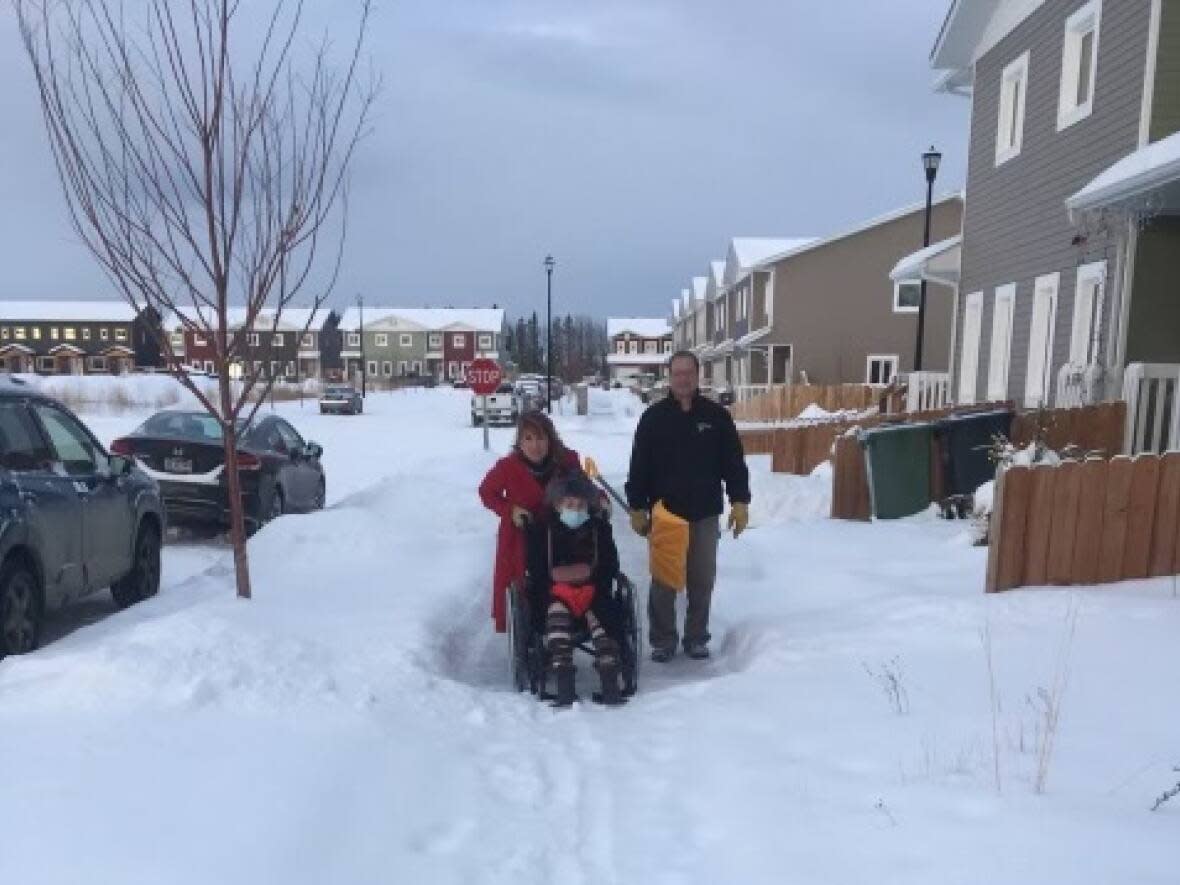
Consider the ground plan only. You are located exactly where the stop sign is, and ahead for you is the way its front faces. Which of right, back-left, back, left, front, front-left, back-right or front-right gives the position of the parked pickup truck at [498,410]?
back

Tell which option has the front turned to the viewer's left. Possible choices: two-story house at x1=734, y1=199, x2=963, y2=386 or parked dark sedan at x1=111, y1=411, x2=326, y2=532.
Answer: the two-story house

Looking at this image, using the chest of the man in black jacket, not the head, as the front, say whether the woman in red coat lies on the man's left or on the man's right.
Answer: on the man's right

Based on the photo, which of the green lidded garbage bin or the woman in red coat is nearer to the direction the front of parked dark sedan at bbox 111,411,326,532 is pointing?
the green lidded garbage bin

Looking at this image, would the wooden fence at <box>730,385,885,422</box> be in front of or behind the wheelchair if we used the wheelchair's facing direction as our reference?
behind

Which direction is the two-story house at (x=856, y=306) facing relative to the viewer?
to the viewer's left

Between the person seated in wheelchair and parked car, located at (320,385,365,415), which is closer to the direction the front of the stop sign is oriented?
the person seated in wheelchair

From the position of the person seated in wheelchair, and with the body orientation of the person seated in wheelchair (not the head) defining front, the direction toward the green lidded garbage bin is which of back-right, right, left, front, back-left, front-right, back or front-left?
back-left

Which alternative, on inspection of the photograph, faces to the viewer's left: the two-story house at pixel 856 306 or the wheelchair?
the two-story house

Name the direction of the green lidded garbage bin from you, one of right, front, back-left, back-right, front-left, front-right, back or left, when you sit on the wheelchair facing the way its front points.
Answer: back-left

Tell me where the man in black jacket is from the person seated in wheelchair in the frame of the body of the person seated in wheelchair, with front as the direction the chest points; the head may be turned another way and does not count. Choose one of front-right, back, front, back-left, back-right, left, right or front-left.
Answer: back-left

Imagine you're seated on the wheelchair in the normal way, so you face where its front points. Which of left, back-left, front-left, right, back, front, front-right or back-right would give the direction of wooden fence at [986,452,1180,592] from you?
left

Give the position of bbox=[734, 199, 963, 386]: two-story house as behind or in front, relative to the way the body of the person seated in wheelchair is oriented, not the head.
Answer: behind

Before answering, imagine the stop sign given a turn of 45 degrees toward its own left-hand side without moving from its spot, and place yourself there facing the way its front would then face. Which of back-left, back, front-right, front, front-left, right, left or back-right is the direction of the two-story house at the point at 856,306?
left

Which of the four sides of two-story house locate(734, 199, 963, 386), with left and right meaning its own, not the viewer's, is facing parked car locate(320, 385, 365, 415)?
front

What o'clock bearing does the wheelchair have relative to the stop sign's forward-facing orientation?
The wheelchair is roughly at 12 o'clock from the stop sign.

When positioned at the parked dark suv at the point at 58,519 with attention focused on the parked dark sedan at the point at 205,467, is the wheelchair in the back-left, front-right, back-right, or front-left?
back-right
